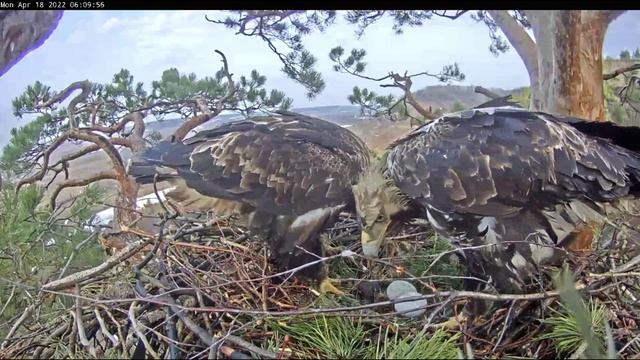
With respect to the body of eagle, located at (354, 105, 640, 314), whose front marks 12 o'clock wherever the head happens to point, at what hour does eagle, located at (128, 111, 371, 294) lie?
eagle, located at (128, 111, 371, 294) is roughly at 12 o'clock from eagle, located at (354, 105, 640, 314).

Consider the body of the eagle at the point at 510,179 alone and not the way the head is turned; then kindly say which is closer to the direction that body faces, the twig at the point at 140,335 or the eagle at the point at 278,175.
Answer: the eagle

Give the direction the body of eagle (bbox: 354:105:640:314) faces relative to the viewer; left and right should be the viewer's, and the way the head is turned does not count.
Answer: facing to the left of the viewer

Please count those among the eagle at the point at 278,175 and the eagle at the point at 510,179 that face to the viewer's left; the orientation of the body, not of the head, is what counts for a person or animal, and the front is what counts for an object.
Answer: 1

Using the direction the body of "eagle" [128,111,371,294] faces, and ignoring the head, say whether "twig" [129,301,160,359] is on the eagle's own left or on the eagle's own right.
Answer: on the eagle's own right

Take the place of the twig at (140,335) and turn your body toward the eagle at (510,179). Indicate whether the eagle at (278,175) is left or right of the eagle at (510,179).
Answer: left

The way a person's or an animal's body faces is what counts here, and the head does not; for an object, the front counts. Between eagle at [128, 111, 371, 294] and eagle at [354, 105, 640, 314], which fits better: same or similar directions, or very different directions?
very different directions

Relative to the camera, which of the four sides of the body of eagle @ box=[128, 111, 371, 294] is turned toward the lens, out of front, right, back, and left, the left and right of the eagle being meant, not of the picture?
right

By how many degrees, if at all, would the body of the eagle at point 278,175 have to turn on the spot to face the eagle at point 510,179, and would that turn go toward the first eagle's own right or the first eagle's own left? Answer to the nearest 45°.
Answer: approximately 45° to the first eagle's own right

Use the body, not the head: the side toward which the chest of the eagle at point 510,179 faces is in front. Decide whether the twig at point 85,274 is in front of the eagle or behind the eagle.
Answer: in front

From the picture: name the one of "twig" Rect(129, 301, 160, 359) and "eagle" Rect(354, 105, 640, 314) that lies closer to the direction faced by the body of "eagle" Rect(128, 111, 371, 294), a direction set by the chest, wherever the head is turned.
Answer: the eagle

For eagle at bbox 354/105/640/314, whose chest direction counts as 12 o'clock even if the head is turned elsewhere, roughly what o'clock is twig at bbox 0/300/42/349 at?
The twig is roughly at 11 o'clock from the eagle.
